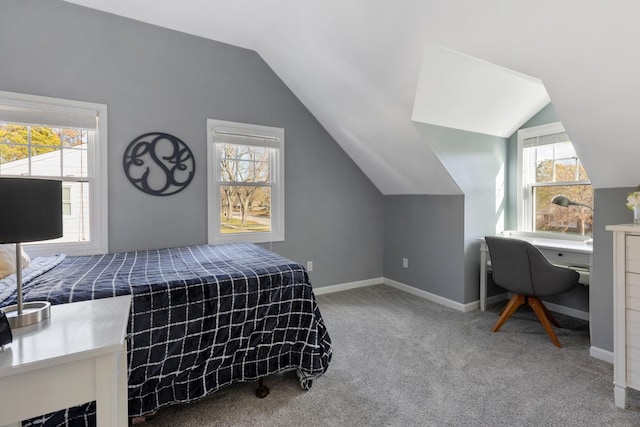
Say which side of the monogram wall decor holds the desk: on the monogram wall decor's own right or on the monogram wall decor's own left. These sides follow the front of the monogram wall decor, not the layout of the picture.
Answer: on the monogram wall decor's own left

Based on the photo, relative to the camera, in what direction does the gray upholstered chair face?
facing away from the viewer and to the right of the viewer

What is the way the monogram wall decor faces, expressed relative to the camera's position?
facing the viewer

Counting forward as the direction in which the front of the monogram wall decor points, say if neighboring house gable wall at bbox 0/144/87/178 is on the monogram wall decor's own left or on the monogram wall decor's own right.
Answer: on the monogram wall decor's own right

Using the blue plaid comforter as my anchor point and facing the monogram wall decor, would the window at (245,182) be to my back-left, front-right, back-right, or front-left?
front-right

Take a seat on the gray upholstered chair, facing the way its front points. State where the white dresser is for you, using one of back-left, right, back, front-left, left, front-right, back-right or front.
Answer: right

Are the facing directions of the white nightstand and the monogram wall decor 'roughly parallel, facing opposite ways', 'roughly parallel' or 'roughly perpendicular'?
roughly perpendicular

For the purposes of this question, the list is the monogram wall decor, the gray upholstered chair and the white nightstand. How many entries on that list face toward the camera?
1

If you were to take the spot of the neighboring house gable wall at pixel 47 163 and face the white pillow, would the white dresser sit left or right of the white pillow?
left

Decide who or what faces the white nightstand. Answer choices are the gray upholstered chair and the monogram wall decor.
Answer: the monogram wall decor

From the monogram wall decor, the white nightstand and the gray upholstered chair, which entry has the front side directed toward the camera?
the monogram wall decor

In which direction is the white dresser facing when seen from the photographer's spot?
facing the viewer and to the left of the viewer

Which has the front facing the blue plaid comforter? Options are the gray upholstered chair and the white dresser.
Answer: the white dresser

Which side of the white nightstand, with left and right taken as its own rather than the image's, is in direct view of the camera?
right

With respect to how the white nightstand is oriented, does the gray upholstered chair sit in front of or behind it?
in front
